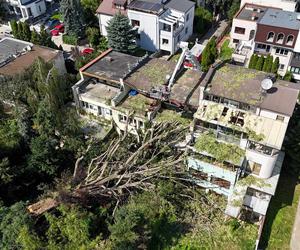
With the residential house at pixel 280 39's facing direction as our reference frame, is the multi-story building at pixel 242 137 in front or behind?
in front

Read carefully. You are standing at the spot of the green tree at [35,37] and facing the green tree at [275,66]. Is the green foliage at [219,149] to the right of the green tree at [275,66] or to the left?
right

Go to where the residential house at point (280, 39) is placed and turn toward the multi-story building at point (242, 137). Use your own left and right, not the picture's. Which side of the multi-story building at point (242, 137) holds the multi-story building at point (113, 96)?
right

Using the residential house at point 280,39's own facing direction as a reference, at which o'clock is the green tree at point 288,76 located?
The green tree is roughly at 11 o'clock from the residential house.

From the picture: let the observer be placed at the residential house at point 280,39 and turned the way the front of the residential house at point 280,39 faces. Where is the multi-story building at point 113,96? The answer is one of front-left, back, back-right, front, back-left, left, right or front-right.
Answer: front-right

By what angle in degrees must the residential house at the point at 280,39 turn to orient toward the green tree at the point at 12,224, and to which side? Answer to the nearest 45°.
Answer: approximately 45° to its right

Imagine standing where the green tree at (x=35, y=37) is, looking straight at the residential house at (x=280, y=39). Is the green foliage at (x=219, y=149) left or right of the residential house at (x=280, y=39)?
right

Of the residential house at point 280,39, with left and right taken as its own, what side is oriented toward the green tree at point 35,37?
right

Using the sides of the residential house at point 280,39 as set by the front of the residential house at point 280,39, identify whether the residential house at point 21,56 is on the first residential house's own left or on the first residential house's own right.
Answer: on the first residential house's own right

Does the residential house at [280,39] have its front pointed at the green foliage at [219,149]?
yes

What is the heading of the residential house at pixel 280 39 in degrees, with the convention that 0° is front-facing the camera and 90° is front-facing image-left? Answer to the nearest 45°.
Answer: approximately 0°

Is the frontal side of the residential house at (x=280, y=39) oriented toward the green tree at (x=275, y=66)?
yes

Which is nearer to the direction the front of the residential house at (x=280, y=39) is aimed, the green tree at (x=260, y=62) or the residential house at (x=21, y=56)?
the green tree

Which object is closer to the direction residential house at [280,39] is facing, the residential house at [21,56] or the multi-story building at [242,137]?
the multi-story building

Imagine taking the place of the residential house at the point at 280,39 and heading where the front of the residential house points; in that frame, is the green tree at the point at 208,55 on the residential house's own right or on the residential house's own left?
on the residential house's own right

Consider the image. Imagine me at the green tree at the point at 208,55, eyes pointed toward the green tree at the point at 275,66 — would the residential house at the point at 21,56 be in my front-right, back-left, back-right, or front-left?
back-right
